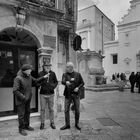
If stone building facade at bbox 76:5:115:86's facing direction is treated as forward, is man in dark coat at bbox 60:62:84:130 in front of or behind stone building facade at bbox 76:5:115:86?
in front

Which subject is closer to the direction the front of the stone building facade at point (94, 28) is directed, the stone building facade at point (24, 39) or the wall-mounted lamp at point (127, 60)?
the stone building facade

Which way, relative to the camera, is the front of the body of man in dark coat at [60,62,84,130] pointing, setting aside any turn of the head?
toward the camera

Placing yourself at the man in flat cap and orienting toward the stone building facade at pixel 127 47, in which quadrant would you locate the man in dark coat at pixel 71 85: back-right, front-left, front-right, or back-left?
front-right

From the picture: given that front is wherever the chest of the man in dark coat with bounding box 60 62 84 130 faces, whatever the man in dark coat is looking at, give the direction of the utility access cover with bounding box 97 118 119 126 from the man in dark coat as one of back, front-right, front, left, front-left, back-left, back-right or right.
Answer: back-left

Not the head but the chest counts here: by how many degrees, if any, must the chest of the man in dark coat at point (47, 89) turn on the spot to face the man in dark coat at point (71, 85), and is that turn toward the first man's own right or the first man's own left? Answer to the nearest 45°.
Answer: approximately 90° to the first man's own left

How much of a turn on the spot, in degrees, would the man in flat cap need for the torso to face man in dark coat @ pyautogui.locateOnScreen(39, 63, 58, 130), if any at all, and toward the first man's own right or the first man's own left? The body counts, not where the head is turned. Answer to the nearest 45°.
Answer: approximately 90° to the first man's own left

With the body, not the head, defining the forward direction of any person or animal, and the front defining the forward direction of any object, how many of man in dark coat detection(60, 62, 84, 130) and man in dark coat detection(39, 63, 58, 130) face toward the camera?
2

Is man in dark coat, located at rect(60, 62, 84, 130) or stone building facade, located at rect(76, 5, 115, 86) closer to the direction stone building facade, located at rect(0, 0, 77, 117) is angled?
the man in dark coat

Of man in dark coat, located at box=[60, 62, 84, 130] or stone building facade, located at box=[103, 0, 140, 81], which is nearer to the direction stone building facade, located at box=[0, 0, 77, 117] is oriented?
the man in dark coat

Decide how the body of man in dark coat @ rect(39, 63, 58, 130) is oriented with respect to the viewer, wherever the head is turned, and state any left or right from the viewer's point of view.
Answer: facing the viewer
